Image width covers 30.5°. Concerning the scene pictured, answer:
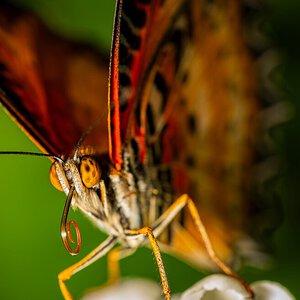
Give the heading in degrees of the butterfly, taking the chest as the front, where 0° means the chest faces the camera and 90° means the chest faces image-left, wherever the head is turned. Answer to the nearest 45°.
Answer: approximately 45°
